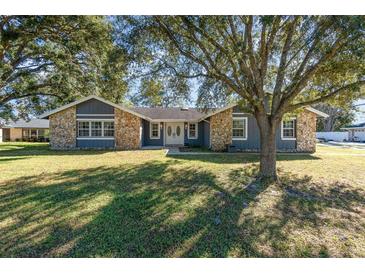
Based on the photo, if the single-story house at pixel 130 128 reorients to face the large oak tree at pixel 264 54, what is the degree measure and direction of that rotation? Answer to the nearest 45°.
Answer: approximately 45° to its left

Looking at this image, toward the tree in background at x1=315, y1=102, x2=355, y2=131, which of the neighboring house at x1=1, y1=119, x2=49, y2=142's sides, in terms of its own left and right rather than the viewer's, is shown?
left

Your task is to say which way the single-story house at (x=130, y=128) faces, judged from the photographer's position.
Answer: facing the viewer

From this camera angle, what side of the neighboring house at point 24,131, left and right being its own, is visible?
front

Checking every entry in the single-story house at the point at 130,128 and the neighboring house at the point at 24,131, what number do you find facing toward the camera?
2

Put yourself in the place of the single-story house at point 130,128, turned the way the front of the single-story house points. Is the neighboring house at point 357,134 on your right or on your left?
on your left

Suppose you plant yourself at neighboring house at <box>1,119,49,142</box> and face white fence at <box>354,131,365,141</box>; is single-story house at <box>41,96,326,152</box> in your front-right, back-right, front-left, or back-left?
front-right

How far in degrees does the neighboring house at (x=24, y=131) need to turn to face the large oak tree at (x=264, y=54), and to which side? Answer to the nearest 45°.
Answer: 0° — it already faces it
